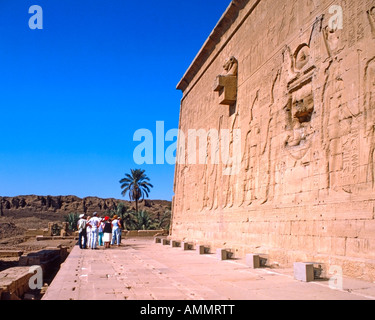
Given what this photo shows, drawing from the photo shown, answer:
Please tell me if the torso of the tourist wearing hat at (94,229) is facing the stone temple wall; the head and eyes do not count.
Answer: no

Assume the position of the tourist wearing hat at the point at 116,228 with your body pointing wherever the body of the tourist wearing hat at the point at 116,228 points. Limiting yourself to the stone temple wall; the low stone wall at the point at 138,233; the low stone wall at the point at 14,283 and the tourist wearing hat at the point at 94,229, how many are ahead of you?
1

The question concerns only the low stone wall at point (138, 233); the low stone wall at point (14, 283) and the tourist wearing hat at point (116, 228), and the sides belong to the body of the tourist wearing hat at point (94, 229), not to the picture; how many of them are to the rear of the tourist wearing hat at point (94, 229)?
1

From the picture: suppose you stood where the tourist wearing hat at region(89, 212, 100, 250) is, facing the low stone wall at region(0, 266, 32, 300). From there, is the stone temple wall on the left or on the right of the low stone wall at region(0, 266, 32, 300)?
left

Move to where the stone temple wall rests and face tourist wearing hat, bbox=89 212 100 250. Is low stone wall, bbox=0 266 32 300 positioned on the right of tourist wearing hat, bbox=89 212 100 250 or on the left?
left
